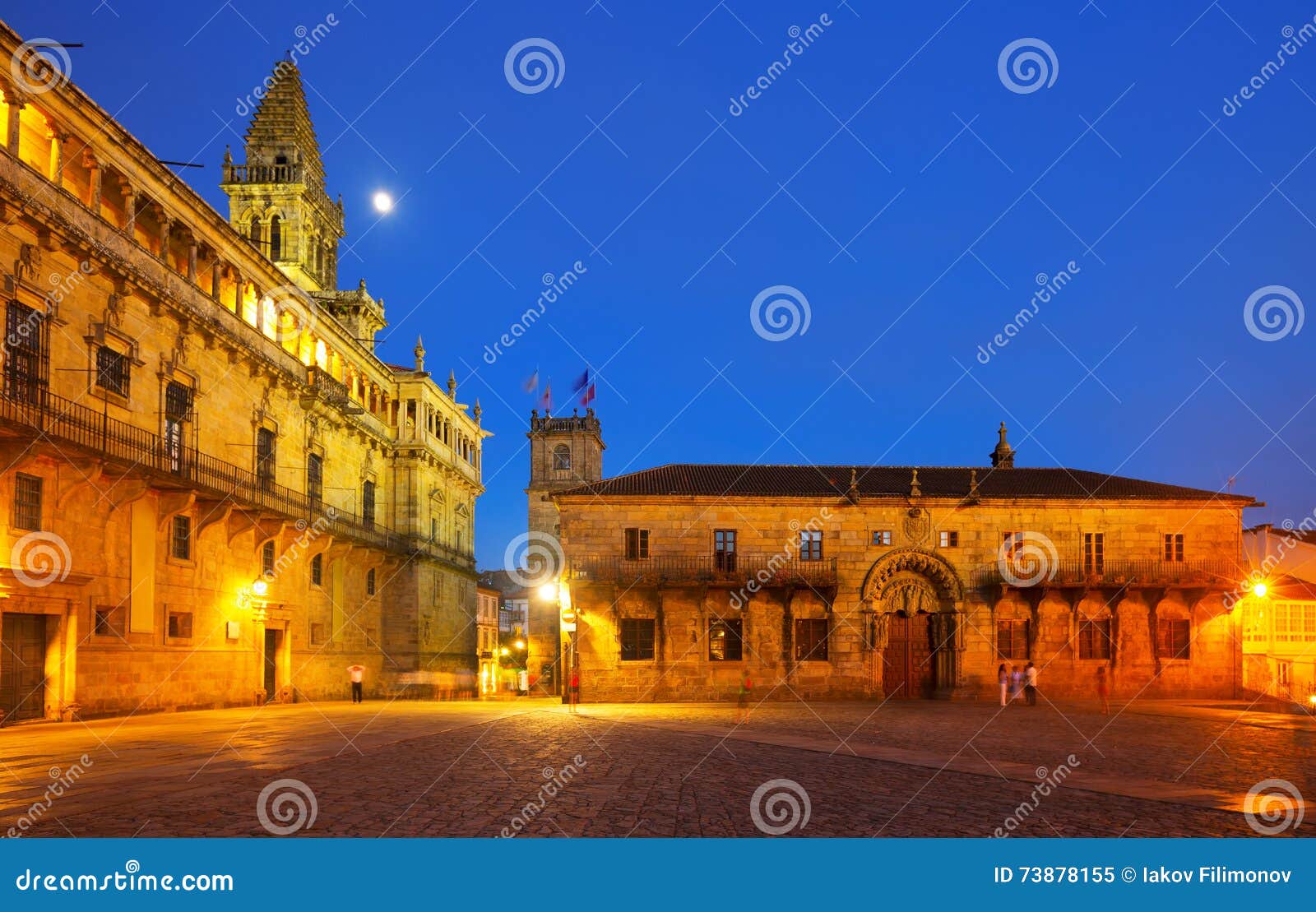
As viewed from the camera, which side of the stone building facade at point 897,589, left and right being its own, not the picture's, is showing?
front

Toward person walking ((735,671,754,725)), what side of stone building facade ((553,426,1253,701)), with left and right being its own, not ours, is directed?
front
